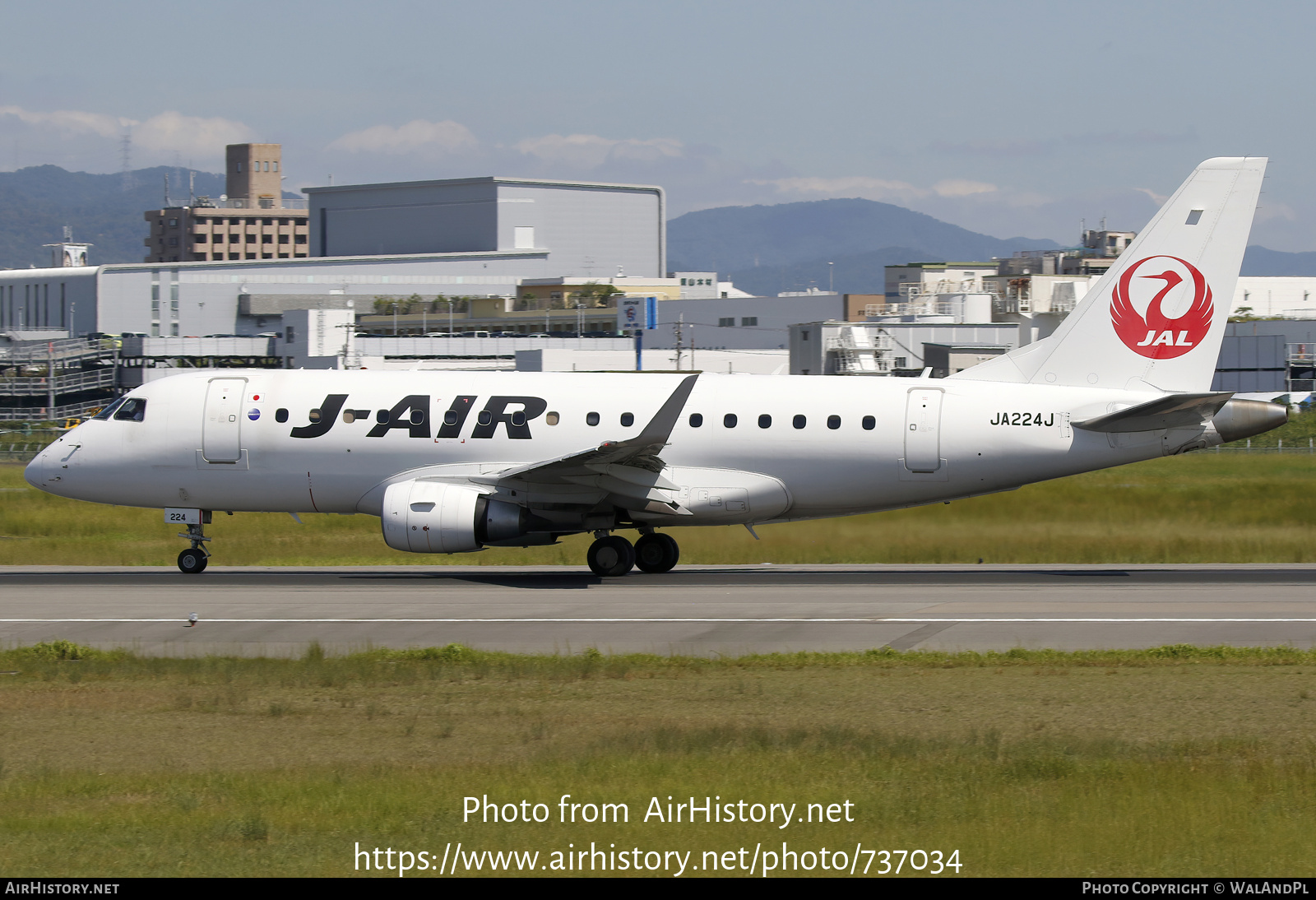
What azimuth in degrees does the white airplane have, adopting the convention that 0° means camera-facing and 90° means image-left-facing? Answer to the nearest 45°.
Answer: approximately 90°
